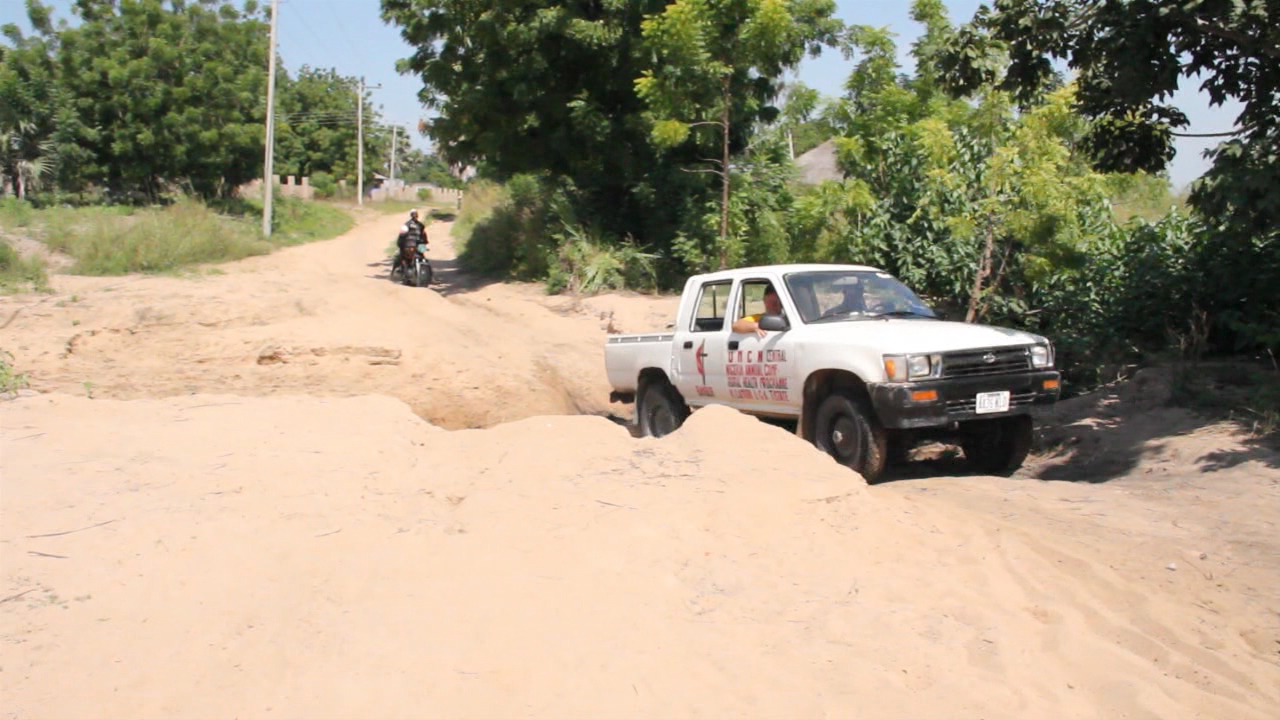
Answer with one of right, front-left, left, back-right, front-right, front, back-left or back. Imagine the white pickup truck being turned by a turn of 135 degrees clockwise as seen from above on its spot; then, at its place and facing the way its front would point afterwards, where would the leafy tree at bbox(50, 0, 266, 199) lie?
front-right

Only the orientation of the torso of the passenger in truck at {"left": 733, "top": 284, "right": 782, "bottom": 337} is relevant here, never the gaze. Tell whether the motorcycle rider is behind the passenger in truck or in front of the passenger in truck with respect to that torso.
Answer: behind

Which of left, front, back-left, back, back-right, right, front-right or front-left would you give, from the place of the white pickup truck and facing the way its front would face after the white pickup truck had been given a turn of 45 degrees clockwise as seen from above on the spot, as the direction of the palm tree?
back-right

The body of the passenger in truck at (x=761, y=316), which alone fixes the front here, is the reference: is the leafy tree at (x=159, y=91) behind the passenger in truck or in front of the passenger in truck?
behind

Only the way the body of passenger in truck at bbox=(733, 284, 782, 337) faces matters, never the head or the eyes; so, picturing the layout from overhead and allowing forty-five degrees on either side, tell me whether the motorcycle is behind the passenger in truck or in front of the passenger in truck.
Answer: behind

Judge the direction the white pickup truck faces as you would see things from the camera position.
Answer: facing the viewer and to the right of the viewer

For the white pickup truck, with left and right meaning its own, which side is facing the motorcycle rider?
back

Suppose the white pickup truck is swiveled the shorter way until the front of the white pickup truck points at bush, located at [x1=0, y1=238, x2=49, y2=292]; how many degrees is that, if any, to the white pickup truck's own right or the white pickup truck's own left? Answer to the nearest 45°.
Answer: approximately 180°

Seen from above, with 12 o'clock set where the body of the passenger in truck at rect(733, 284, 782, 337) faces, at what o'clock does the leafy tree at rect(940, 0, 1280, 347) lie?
The leafy tree is roughly at 10 o'clock from the passenger in truck.

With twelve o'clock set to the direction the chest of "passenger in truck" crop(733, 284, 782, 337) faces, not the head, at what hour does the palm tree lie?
The palm tree is roughly at 6 o'clock from the passenger in truck.
